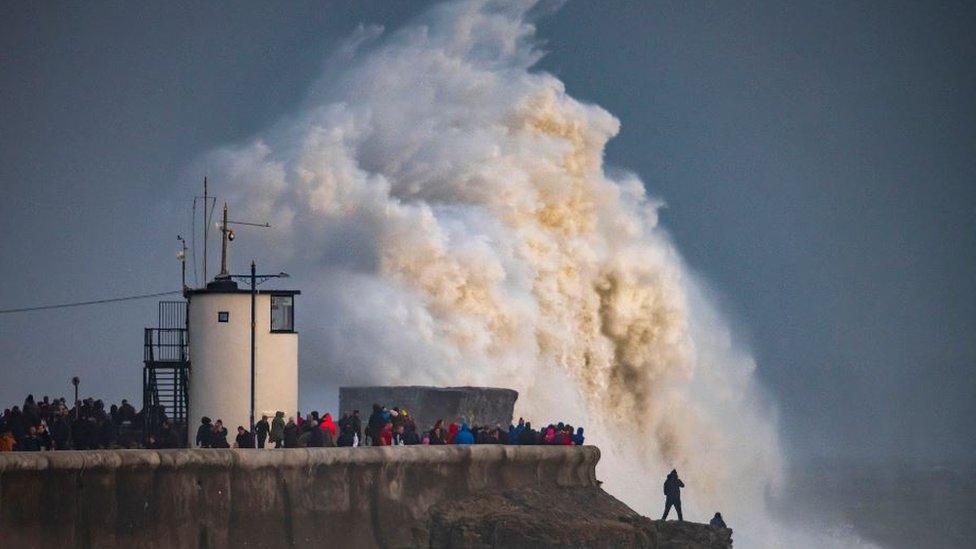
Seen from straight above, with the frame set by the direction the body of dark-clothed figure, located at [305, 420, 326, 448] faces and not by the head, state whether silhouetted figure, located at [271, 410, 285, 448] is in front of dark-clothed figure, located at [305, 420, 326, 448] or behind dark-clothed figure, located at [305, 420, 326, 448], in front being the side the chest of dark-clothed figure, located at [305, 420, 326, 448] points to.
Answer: behind

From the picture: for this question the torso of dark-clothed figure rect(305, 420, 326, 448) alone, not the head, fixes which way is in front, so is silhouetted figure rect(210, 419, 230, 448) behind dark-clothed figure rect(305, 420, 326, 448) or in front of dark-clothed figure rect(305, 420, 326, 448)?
behind

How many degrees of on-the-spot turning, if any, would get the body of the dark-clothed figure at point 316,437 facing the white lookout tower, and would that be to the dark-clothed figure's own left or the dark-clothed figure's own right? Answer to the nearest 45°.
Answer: approximately 135° to the dark-clothed figure's own left
